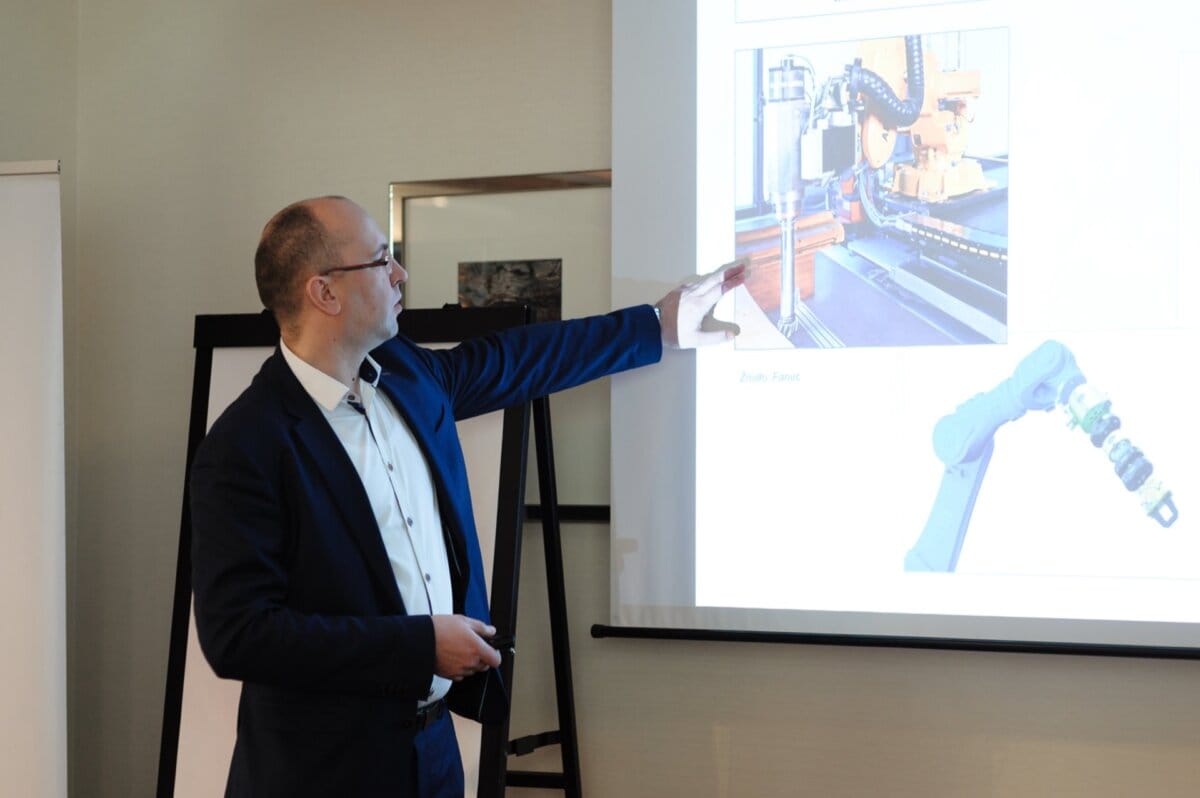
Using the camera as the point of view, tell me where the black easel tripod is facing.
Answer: facing the viewer and to the left of the viewer
